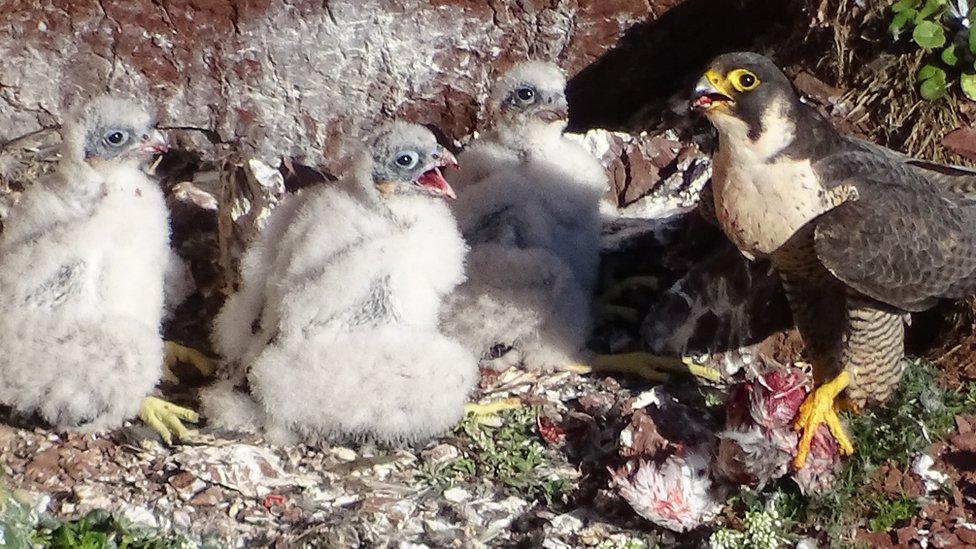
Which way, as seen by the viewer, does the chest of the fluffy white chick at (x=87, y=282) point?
to the viewer's right

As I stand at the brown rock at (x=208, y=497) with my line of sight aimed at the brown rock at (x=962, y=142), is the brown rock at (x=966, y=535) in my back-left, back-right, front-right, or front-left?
front-right

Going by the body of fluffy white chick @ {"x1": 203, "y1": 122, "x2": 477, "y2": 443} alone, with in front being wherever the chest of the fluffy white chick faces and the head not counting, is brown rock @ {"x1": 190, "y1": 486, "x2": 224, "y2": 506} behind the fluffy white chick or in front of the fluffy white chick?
behind

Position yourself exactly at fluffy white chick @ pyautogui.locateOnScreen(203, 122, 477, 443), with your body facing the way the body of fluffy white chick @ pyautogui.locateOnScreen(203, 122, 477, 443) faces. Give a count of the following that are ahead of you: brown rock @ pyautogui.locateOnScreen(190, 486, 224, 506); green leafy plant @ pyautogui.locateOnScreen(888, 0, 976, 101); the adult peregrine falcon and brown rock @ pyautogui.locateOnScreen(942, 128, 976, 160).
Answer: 3

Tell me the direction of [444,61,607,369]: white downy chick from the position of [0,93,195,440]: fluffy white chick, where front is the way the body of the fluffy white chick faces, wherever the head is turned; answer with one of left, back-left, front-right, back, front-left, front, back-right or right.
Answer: front

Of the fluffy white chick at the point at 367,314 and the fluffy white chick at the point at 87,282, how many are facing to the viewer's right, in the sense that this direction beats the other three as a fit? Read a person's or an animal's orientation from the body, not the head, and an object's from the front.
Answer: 2

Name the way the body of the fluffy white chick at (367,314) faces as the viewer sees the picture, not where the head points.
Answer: to the viewer's right

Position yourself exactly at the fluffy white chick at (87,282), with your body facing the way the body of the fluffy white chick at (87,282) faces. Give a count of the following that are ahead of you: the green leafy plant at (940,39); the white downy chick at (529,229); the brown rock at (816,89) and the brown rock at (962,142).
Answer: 4

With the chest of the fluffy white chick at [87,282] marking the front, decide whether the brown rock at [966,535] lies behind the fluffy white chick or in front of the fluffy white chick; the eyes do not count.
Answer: in front

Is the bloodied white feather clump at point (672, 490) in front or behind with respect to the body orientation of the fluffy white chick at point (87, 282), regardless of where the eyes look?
in front

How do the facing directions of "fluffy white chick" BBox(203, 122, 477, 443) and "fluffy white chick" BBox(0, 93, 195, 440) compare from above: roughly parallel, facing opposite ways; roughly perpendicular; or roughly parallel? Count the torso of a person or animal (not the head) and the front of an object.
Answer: roughly parallel

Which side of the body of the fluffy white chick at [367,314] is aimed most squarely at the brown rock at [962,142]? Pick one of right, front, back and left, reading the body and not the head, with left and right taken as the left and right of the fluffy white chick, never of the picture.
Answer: front
